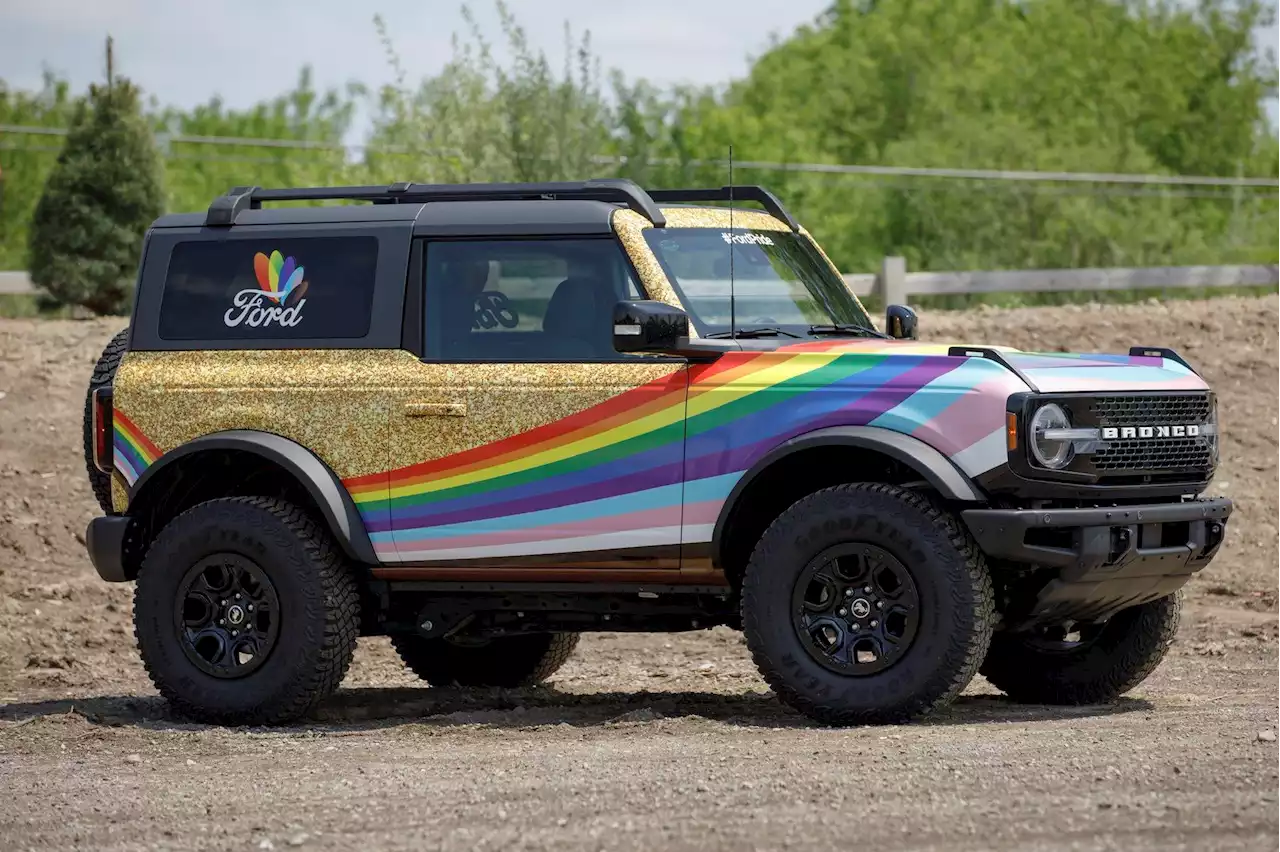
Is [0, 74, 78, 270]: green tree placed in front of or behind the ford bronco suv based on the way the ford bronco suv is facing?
behind

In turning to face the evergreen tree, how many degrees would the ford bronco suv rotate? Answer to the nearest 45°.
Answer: approximately 180°

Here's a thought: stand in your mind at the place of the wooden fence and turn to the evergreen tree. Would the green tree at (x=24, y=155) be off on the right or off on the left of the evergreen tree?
right

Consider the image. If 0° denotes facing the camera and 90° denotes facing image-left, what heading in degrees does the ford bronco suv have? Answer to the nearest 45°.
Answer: approximately 315°

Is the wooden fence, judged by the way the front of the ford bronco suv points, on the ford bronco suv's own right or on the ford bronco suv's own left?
on the ford bronco suv's own left
